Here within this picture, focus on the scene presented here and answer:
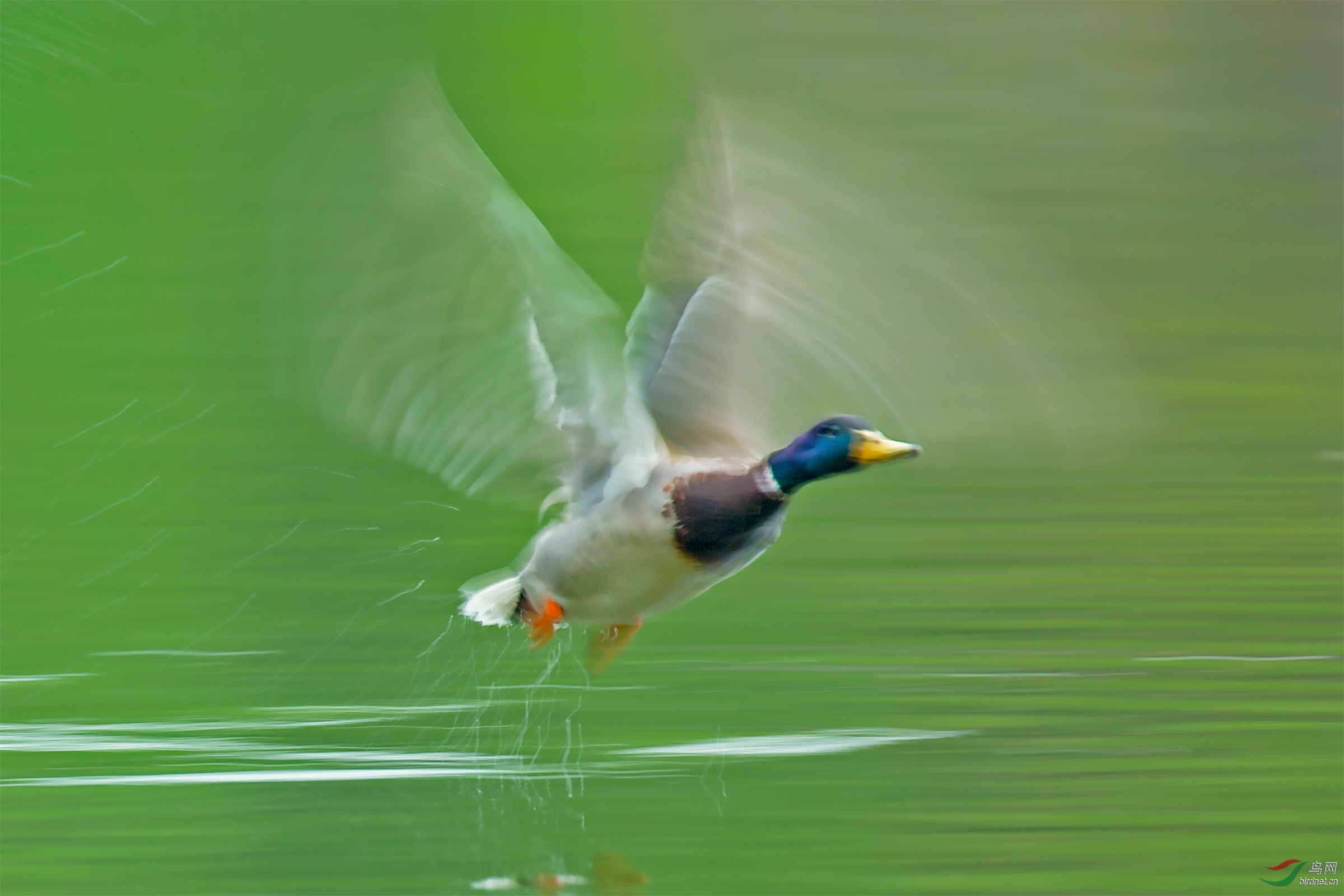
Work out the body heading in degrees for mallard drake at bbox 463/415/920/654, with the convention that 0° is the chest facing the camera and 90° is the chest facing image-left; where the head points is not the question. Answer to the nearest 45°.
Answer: approximately 270°
